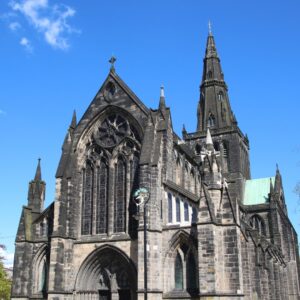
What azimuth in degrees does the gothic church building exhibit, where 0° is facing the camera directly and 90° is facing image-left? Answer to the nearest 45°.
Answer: approximately 45°

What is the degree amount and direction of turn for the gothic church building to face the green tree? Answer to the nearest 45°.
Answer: approximately 90° to its right
